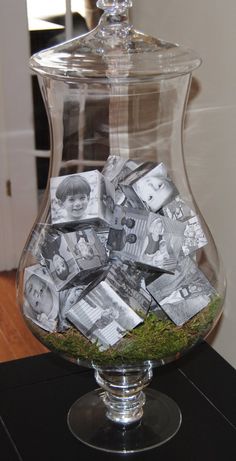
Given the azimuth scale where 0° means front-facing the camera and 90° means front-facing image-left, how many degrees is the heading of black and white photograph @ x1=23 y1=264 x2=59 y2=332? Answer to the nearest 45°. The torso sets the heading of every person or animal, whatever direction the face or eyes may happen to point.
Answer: approximately 45°

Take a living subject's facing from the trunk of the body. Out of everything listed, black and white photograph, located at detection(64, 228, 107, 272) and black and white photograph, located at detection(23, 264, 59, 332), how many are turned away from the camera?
0
